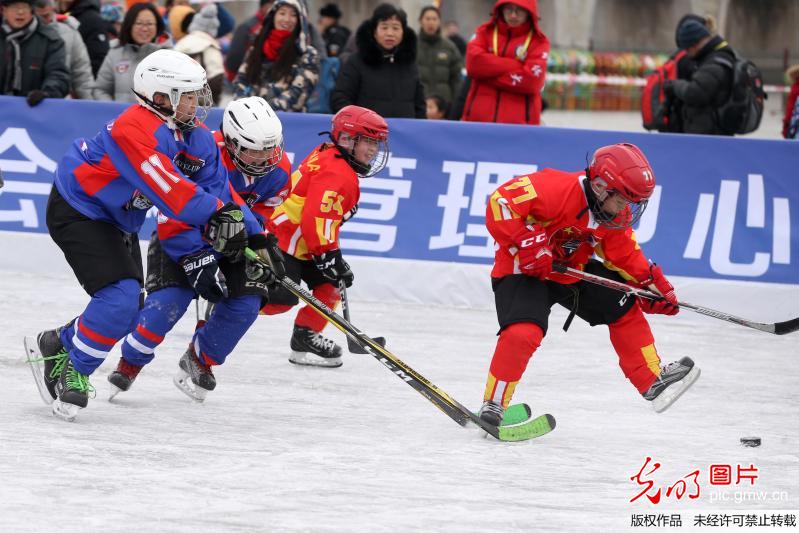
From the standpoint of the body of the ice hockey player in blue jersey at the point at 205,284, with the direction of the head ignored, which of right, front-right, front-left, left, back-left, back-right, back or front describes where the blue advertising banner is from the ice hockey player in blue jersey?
left

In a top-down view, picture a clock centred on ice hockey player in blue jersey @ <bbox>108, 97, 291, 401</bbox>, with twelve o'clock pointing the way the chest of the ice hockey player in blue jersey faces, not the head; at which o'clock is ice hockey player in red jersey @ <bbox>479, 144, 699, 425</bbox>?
The ice hockey player in red jersey is roughly at 11 o'clock from the ice hockey player in blue jersey.

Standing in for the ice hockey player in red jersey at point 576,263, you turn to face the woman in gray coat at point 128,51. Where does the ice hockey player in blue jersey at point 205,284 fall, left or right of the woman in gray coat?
left

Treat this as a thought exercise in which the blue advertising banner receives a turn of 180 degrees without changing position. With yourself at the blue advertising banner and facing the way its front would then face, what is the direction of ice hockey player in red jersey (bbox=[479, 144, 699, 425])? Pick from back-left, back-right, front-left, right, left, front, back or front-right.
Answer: back

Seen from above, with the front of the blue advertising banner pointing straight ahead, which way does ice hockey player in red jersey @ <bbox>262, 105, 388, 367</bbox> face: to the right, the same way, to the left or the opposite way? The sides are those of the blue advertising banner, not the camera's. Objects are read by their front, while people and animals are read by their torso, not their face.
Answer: to the left

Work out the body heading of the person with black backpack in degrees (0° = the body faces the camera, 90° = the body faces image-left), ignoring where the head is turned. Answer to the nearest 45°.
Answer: approximately 90°

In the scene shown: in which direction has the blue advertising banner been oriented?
toward the camera

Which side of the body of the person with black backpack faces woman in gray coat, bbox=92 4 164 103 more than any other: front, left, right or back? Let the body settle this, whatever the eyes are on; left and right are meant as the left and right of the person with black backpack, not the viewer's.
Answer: front

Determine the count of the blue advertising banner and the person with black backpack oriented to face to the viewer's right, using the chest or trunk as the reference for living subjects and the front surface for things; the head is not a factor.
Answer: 0

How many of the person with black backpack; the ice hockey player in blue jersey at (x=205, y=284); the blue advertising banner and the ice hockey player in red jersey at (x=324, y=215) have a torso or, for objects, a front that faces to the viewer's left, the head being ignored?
1

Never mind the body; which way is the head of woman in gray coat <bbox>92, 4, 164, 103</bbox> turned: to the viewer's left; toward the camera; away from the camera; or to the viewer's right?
toward the camera

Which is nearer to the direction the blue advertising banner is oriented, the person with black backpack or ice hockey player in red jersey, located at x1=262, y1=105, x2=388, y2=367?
the ice hockey player in red jersey

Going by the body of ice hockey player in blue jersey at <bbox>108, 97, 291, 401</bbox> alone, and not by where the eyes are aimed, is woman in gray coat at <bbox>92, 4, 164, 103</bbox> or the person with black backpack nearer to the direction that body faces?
the person with black backpack

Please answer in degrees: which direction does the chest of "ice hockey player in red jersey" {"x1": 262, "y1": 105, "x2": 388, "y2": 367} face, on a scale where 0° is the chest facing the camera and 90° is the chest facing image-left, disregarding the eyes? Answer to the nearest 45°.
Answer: approximately 270°

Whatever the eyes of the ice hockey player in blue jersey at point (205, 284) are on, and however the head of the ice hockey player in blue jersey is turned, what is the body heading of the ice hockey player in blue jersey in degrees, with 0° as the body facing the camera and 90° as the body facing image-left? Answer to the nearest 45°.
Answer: approximately 315°
